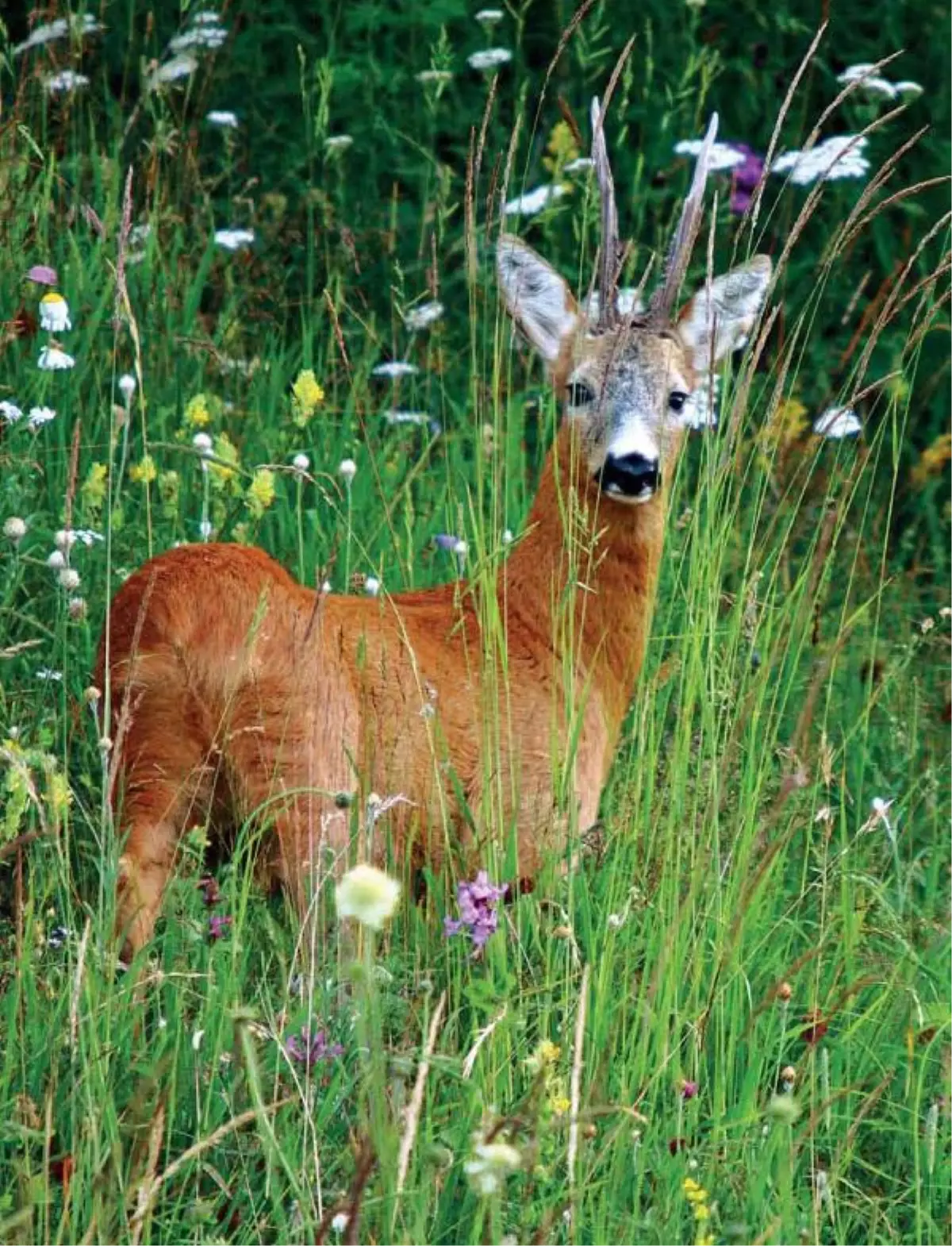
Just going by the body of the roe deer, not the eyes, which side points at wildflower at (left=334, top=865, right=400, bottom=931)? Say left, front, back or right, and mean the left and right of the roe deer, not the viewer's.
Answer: right

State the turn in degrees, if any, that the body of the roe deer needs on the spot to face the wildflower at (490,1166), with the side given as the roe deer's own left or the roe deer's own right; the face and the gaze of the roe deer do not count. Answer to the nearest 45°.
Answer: approximately 90° to the roe deer's own right

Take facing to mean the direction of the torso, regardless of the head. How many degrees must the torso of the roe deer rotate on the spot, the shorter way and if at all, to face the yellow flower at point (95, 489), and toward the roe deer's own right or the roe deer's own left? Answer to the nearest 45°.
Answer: approximately 135° to the roe deer's own left

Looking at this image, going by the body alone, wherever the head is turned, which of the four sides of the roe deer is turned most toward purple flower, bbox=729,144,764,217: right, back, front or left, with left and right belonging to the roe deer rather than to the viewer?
left

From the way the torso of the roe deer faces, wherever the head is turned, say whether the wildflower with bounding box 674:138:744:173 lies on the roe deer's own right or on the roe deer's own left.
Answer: on the roe deer's own left

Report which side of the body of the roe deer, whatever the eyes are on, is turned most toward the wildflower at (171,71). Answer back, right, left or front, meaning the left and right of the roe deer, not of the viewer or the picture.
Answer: left

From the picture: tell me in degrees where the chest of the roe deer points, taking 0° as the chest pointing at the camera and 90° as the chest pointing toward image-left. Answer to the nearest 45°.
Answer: approximately 270°

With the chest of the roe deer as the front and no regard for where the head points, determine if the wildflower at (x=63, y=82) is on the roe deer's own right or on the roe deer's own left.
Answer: on the roe deer's own left

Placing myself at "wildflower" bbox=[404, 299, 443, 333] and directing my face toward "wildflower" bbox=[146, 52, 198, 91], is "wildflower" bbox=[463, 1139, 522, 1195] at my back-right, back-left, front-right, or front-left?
back-left

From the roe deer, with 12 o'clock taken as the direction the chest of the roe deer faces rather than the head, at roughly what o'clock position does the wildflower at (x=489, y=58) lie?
The wildflower is roughly at 9 o'clock from the roe deer.
